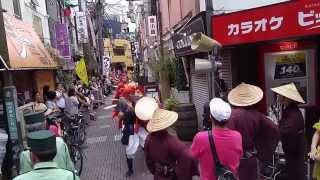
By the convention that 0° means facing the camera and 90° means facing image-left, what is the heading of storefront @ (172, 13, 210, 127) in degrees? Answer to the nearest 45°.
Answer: approximately 45°

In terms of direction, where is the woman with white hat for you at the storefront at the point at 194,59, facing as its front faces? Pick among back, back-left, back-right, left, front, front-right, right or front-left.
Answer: front-left

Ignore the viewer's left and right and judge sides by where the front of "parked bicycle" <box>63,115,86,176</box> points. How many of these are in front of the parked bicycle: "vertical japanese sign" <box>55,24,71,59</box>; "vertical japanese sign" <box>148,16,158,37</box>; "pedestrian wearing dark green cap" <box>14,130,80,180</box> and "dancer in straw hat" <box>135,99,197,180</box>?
2

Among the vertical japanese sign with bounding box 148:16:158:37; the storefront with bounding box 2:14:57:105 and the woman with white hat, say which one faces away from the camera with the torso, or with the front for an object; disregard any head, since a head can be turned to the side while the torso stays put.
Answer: the woman with white hat

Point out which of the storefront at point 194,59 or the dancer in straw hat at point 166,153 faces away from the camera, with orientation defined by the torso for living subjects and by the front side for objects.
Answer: the dancer in straw hat

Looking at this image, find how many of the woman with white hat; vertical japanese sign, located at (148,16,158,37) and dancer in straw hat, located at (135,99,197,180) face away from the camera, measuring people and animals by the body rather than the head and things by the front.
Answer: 2

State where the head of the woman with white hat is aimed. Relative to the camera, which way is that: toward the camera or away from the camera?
away from the camera

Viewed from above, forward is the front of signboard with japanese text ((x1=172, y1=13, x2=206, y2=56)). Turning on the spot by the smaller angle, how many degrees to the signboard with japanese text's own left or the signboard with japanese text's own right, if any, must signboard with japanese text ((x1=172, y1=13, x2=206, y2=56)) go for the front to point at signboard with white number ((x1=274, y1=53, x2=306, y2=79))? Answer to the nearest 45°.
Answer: approximately 90° to the signboard with japanese text's own left

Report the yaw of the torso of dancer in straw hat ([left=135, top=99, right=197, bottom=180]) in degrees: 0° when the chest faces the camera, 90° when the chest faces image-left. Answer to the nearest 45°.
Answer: approximately 180°

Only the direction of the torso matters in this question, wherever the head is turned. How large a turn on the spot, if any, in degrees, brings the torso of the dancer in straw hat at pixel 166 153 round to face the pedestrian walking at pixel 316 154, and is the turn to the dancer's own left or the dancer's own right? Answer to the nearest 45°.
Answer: approximately 90° to the dancer's own right

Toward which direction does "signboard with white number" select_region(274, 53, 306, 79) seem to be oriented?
toward the camera

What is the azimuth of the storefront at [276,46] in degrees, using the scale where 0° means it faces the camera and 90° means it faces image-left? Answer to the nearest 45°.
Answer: approximately 45°
